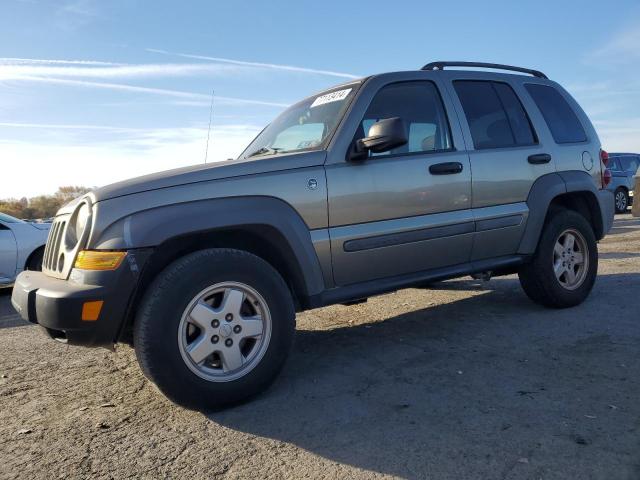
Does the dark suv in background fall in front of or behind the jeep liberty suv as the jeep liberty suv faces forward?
behind

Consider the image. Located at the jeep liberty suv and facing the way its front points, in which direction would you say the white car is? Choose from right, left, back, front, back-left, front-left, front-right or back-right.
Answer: right

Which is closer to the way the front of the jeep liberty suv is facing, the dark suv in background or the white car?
the white car

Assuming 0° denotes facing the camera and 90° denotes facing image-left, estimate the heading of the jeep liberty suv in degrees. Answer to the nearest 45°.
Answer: approximately 45°
